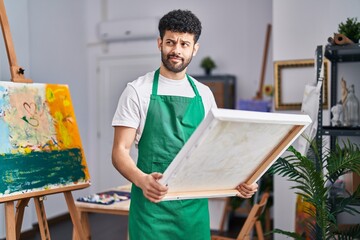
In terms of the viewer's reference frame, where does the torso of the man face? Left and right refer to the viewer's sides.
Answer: facing the viewer and to the right of the viewer

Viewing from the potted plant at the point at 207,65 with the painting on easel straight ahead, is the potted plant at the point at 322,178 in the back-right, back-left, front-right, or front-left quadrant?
front-left

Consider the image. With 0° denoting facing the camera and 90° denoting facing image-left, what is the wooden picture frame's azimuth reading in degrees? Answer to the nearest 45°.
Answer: approximately 0°

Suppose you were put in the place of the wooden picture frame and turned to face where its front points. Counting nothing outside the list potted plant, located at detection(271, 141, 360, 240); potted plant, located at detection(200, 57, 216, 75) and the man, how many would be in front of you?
2

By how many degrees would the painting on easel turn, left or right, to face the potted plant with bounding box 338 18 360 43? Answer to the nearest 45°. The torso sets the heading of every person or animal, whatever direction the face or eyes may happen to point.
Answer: approximately 45° to its left

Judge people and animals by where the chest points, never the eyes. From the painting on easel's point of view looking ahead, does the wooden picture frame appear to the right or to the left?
on its left

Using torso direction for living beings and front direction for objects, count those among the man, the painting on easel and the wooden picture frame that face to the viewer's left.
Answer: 0

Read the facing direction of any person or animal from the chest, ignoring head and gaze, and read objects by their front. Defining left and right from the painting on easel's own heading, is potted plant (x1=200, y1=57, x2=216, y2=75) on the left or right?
on its left
